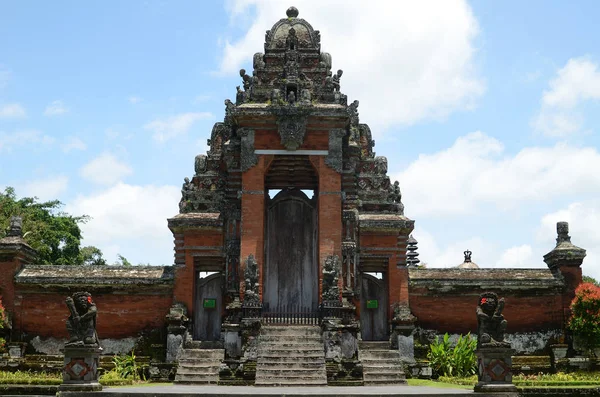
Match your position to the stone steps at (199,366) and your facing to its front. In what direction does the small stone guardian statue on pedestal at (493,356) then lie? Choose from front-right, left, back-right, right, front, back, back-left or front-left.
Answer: front-left

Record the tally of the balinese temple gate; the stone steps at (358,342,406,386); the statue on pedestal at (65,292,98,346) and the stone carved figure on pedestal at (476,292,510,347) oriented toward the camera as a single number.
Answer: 4

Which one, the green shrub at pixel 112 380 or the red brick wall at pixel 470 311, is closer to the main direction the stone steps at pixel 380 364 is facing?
the green shrub

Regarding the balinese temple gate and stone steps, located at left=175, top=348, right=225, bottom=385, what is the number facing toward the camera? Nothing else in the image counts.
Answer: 2

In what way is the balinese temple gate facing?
toward the camera

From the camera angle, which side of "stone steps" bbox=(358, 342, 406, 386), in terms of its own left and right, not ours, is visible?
front

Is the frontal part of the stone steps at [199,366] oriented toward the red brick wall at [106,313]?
no

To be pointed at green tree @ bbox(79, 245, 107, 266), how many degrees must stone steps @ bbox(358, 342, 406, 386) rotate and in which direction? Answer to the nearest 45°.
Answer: approximately 135° to its right

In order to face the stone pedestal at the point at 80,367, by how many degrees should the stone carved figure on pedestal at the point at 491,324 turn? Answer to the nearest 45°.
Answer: approximately 90° to its right

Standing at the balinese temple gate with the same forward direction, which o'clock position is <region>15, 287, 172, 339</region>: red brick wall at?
The red brick wall is roughly at 3 o'clock from the balinese temple gate.

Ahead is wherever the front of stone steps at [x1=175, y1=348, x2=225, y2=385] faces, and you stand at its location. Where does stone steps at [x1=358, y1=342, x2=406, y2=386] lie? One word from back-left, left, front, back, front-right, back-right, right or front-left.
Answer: left

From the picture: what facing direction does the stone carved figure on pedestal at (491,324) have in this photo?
toward the camera

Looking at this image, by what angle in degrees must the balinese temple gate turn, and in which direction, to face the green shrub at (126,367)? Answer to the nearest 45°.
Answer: approximately 90° to its right

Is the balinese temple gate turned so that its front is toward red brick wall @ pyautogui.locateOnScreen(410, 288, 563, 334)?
no

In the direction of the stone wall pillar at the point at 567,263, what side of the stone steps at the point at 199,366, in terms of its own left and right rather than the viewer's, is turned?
left

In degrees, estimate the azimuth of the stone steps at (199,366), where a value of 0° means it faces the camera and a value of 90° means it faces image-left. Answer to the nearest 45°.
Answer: approximately 0°

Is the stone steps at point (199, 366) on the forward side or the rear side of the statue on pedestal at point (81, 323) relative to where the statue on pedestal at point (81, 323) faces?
on the rear side

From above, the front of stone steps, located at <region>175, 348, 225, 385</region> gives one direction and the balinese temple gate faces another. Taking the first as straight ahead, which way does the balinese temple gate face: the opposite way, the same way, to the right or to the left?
the same way

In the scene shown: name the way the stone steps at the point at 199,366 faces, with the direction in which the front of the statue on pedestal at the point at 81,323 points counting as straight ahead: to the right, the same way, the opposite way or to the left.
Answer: the same way

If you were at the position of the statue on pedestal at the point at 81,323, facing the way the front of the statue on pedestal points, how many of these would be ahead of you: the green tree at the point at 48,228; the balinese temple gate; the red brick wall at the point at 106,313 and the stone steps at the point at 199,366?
0

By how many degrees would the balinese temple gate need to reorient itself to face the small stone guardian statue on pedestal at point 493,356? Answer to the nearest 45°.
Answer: approximately 45° to its left

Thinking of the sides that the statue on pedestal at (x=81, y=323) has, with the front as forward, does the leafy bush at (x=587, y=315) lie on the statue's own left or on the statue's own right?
on the statue's own left

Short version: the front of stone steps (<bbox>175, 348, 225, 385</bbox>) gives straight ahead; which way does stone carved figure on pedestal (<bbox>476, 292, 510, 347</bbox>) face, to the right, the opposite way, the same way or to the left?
the same way
